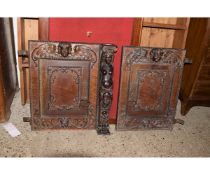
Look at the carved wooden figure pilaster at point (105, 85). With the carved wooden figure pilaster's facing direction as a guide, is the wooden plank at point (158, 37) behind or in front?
behind

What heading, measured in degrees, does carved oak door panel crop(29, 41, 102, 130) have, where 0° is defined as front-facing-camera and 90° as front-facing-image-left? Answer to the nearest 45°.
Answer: approximately 0°
